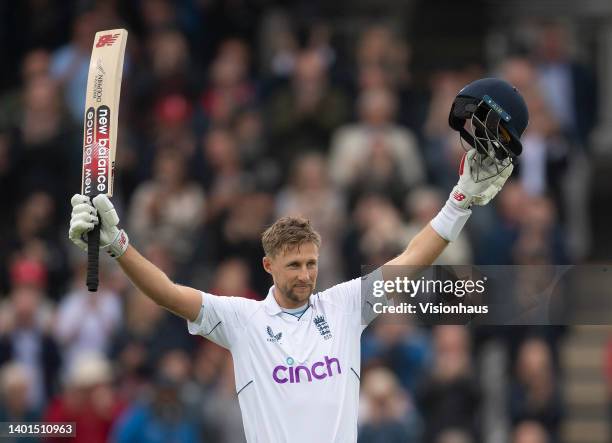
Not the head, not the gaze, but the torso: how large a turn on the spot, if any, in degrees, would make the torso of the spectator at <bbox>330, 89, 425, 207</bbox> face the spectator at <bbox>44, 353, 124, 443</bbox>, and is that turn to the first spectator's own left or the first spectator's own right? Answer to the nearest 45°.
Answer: approximately 90° to the first spectator's own right

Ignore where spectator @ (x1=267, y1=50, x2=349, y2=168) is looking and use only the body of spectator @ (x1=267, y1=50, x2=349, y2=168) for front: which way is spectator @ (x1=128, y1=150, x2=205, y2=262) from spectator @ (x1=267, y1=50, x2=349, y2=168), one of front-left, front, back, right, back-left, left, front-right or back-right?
right

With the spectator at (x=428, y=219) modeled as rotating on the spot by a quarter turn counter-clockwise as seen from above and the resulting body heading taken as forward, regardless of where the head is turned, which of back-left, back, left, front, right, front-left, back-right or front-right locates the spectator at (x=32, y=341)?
back

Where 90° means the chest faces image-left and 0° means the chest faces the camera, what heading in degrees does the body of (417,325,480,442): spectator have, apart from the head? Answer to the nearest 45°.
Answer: approximately 0°

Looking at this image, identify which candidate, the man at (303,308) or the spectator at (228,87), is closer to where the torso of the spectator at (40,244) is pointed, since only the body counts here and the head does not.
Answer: the man

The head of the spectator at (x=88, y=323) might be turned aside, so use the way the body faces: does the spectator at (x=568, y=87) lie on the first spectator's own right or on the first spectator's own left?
on the first spectator's own left
